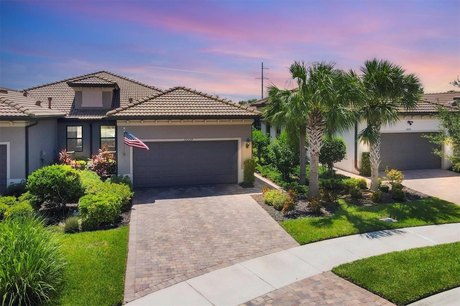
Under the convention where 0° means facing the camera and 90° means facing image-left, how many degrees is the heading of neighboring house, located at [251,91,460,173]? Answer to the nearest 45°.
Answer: approximately 0°

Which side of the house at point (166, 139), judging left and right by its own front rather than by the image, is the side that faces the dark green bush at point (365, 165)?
left

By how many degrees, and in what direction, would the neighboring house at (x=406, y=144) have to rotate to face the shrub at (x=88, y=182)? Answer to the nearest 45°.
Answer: approximately 45° to its right

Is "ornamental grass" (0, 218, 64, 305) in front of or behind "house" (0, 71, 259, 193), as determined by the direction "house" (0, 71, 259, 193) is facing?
in front

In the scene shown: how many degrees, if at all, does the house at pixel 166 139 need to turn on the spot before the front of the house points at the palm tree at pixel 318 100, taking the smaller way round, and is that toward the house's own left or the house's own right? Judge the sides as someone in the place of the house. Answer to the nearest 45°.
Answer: approximately 45° to the house's own left

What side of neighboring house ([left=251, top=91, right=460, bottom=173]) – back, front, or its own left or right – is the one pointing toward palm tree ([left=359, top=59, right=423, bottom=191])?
front

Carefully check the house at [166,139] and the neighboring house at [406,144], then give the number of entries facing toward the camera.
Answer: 2
